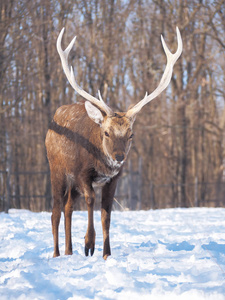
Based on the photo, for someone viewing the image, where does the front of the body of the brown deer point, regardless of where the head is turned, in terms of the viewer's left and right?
facing the viewer and to the right of the viewer
